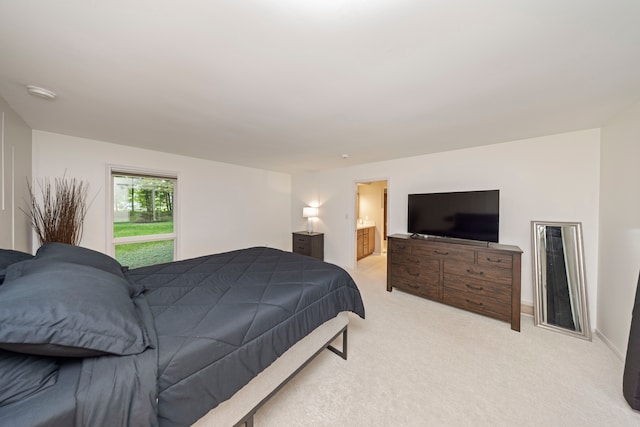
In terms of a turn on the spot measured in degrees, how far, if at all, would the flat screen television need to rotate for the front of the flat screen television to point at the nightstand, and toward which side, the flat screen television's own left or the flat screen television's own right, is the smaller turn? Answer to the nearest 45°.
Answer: approximately 45° to the flat screen television's own right

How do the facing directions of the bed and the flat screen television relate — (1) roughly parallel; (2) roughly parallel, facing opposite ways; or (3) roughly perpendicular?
roughly perpendicular

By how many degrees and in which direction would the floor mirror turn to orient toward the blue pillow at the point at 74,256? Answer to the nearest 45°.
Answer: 0° — it already faces it

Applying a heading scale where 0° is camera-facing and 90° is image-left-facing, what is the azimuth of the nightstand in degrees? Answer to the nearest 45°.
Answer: approximately 45°

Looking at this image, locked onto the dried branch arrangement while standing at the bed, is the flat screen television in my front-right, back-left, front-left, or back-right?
back-right

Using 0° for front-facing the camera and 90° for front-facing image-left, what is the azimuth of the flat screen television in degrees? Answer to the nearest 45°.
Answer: approximately 45°

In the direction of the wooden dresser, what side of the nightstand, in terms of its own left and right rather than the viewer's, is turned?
left

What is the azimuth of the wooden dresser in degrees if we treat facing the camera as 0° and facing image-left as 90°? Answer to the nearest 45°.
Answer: approximately 45°

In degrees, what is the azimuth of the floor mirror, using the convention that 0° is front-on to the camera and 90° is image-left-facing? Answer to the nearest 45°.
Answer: approximately 45°

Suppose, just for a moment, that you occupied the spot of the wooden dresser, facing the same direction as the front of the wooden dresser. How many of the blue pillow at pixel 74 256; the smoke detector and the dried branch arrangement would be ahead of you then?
3

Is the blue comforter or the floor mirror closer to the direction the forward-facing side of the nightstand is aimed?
the blue comforter

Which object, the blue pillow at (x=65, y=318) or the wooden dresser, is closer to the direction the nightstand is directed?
the blue pillow
